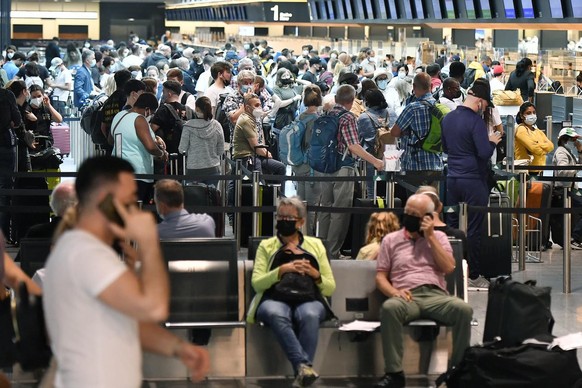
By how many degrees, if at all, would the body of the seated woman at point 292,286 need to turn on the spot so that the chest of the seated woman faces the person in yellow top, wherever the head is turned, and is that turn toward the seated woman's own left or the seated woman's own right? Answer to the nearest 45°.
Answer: approximately 135° to the seated woman's own left

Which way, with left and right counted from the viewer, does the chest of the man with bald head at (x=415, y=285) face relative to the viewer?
facing the viewer

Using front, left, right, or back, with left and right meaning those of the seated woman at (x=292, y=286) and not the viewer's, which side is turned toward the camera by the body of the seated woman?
front

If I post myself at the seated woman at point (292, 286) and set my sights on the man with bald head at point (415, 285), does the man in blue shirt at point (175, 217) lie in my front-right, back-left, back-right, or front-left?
back-left

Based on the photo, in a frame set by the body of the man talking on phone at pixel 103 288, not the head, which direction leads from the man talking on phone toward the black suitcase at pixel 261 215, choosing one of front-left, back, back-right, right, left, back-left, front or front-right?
left

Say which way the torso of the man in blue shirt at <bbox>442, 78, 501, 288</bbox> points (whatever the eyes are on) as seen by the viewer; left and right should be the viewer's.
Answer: facing away from the viewer and to the right of the viewer

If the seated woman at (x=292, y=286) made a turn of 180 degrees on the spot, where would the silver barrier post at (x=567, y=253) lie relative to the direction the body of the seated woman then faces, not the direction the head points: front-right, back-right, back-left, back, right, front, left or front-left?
front-right
